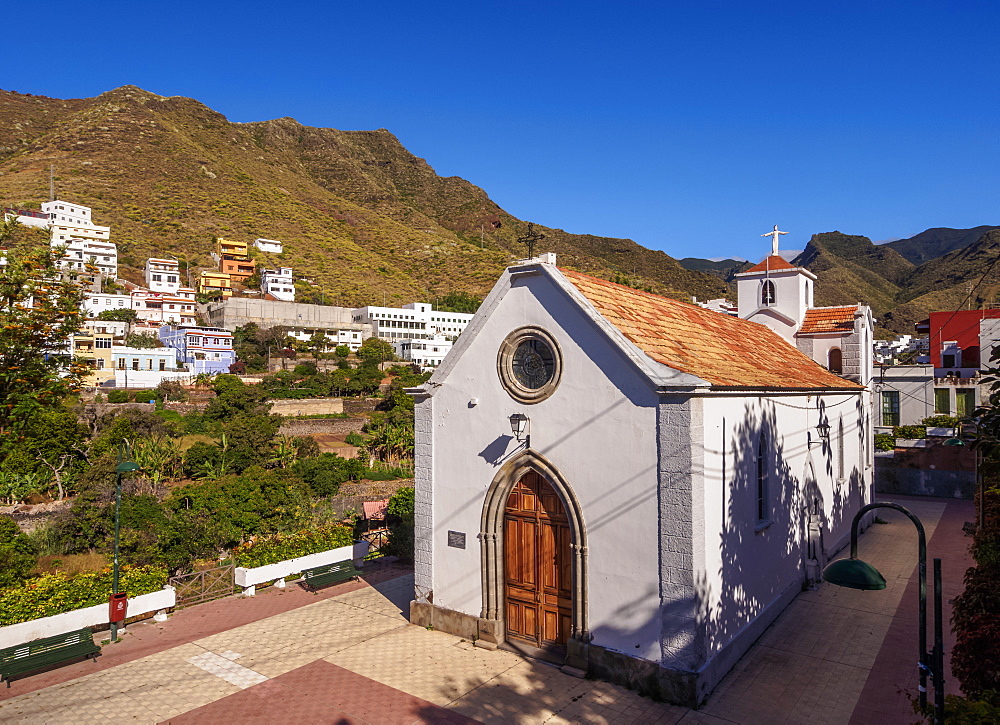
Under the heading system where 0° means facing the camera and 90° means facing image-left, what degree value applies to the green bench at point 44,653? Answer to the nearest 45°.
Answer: approximately 315°

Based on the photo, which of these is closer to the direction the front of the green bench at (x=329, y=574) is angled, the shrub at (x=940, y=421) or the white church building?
the white church building

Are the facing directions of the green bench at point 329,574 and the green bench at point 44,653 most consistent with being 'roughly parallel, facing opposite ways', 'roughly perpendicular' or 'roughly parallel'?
roughly parallel

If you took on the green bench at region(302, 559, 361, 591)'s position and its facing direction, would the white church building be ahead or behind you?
ahead

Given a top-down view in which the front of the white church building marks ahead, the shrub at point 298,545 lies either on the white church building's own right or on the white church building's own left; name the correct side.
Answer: on the white church building's own right

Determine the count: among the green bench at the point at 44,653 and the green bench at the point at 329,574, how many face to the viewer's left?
0

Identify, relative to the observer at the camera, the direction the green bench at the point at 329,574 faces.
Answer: facing the viewer and to the right of the viewer

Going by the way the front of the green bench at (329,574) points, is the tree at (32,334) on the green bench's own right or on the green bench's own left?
on the green bench's own right
